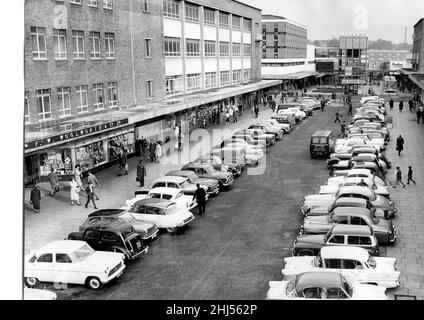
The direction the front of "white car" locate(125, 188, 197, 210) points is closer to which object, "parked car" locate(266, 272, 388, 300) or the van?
the parked car

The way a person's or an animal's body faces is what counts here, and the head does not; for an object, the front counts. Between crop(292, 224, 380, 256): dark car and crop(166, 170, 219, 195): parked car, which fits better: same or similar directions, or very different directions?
very different directions

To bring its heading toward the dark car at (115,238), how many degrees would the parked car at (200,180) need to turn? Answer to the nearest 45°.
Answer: approximately 45° to its right

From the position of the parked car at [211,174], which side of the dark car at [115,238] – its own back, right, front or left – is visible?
right
